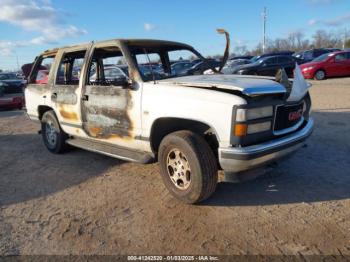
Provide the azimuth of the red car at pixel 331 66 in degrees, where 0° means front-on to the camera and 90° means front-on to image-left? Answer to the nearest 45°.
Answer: approximately 45°

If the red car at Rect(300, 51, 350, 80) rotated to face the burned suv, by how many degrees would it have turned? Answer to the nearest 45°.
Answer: approximately 45° to its left

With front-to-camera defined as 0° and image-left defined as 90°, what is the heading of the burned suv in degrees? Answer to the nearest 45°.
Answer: approximately 315°

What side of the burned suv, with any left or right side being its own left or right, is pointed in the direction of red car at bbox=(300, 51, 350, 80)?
left
